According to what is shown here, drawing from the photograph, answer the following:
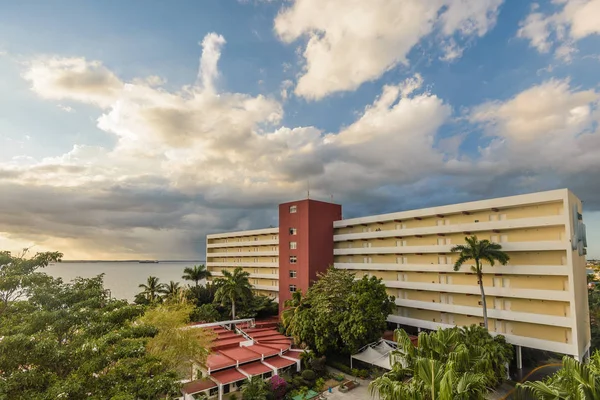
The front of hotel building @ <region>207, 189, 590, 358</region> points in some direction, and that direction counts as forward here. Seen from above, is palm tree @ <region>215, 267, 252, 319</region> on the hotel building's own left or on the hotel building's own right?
on the hotel building's own right

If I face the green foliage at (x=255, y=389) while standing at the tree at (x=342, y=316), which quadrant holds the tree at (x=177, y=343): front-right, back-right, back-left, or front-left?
front-right

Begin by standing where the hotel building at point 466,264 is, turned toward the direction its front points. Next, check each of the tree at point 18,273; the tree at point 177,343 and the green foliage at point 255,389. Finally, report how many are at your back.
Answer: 0

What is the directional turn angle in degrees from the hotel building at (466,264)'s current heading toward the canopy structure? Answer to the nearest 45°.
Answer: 0° — it already faces it

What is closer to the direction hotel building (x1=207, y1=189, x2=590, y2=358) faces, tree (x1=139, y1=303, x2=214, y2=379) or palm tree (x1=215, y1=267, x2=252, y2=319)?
the tree

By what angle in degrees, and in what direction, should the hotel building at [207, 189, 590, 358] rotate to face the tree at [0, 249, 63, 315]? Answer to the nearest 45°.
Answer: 0° — it already faces it

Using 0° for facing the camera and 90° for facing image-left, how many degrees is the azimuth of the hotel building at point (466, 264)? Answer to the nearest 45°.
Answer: approximately 45°

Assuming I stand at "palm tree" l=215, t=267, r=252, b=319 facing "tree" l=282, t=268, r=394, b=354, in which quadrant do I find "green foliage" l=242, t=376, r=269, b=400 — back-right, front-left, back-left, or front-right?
front-right

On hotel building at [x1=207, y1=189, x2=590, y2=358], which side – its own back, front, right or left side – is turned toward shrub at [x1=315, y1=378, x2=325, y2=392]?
front

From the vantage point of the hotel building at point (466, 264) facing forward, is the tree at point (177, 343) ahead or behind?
ahead

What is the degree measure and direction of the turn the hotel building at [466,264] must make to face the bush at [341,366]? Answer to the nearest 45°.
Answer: approximately 45° to its right
